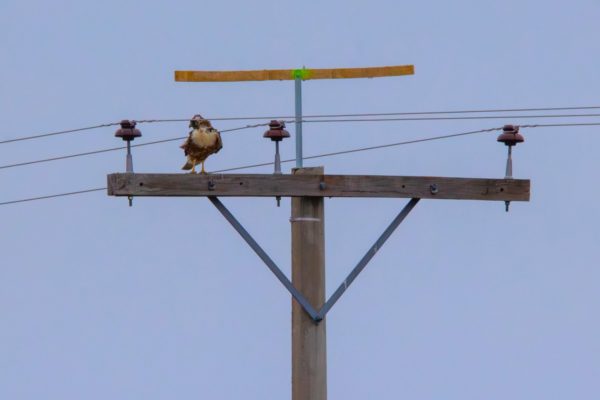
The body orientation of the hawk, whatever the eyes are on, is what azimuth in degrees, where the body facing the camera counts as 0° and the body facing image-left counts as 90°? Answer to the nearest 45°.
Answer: approximately 315°
